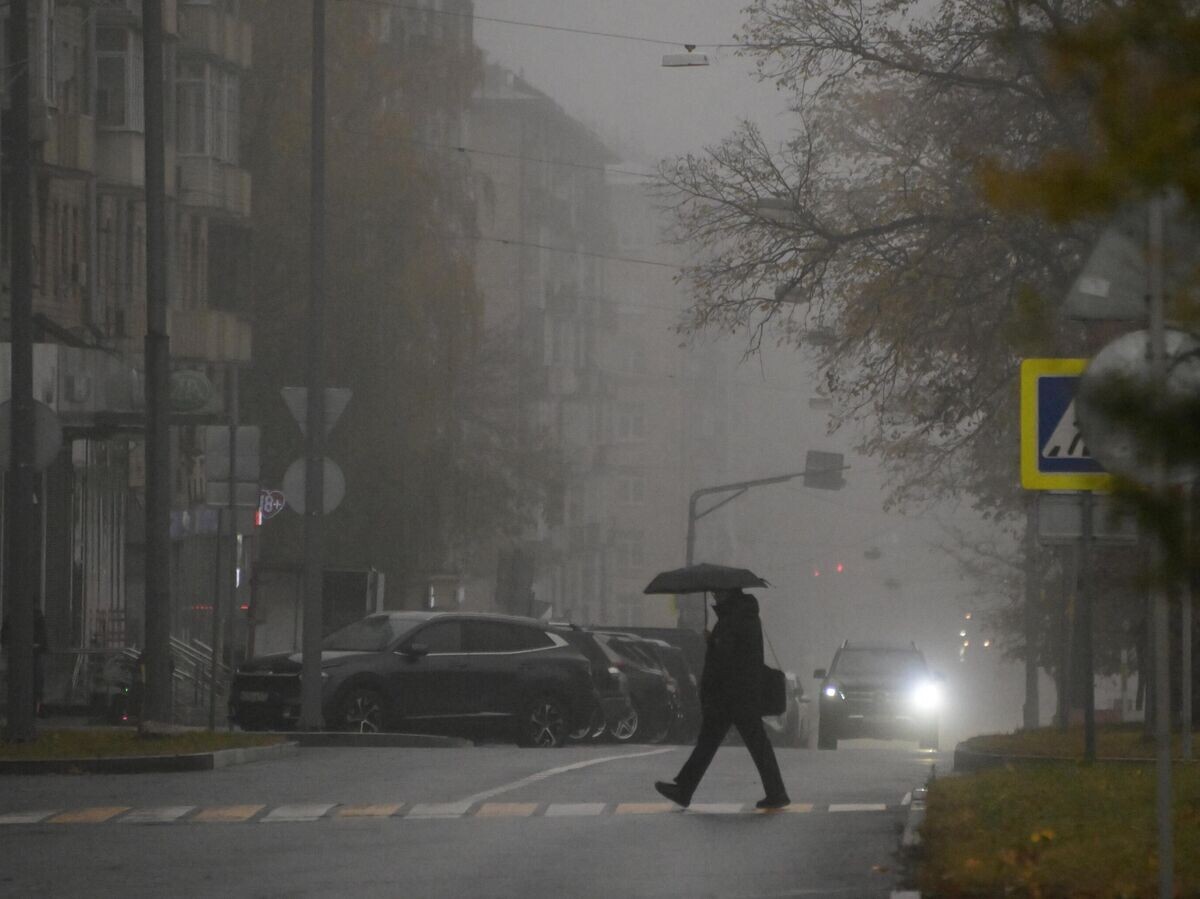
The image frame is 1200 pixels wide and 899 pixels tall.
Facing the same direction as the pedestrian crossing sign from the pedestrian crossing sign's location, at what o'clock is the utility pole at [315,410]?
The utility pole is roughly at 5 o'clock from the pedestrian crossing sign.

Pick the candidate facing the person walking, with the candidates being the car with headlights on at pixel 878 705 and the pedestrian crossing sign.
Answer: the car with headlights on

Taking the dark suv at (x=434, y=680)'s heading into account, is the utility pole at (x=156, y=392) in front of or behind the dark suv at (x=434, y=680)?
in front

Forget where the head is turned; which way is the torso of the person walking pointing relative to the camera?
to the viewer's left

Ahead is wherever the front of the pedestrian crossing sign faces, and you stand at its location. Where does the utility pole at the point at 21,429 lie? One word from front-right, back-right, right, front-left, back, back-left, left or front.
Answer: back-right

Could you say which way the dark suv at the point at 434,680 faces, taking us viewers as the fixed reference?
facing the viewer and to the left of the viewer

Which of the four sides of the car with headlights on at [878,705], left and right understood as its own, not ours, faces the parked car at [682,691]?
right

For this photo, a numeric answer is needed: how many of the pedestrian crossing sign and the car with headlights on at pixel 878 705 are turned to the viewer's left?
0

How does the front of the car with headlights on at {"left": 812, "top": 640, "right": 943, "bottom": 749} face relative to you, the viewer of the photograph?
facing the viewer

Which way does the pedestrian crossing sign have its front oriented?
toward the camera

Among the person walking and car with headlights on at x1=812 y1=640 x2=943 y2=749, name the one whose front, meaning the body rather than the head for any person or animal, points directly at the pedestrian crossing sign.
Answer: the car with headlights on
